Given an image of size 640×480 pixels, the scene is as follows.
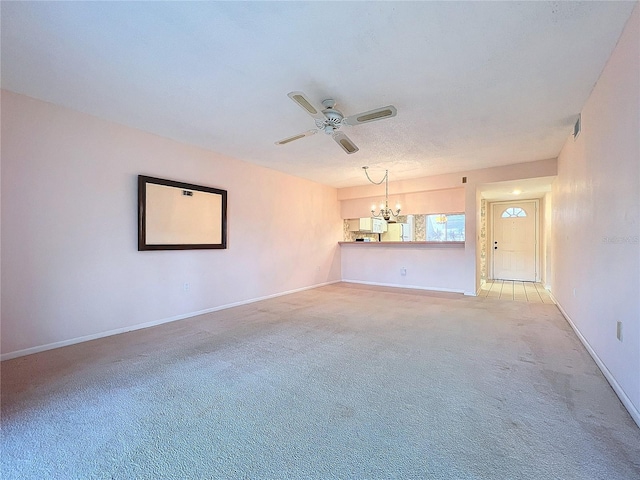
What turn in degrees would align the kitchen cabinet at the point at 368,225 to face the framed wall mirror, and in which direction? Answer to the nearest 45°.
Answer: approximately 45° to its right

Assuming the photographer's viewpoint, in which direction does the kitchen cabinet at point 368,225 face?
facing the viewer

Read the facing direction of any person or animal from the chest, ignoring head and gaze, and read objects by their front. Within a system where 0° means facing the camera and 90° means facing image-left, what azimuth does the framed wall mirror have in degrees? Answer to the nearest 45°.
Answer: approximately 315°

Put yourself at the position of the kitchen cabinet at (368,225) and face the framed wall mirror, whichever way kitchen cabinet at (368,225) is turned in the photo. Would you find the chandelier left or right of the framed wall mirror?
left

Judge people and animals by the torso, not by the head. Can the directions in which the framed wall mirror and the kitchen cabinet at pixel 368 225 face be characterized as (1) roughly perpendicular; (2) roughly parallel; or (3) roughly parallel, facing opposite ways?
roughly perpendicular

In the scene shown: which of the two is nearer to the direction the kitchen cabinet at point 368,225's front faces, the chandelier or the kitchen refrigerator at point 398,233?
the chandelier

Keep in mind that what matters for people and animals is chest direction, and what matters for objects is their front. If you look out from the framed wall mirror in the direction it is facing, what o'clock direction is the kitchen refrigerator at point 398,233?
The kitchen refrigerator is roughly at 10 o'clock from the framed wall mirror.

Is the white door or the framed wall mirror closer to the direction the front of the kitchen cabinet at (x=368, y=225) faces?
the framed wall mirror

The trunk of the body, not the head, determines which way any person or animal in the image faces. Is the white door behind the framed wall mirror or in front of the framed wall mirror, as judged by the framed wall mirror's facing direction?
in front

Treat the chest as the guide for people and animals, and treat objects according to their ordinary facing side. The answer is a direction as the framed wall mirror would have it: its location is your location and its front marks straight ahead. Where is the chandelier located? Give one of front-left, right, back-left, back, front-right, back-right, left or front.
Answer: front-left

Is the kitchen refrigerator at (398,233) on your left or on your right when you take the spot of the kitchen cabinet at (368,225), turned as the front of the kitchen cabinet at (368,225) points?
on your left

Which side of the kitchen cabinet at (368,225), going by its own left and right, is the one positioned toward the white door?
left

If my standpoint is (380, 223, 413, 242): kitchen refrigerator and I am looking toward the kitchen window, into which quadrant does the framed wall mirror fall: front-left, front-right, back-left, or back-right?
back-right

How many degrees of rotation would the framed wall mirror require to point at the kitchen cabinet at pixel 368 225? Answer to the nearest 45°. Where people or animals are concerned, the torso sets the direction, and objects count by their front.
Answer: approximately 45° to its left
